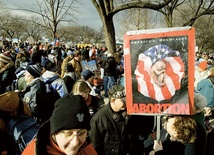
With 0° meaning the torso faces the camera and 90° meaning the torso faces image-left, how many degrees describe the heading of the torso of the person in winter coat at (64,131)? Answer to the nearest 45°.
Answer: approximately 315°

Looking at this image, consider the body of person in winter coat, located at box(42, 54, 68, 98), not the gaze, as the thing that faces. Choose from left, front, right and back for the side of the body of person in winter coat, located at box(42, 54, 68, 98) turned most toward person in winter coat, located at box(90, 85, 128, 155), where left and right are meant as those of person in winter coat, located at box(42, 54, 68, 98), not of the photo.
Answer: back

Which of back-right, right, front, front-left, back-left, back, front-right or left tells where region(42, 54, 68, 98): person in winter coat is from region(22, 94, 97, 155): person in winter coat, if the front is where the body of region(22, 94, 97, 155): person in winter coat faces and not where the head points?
back-left

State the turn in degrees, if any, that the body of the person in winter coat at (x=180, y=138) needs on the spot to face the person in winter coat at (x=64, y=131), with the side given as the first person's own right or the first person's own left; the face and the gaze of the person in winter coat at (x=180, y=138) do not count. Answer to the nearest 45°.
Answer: approximately 45° to the first person's own left

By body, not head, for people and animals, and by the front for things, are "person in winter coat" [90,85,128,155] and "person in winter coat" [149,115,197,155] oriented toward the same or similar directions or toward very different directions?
very different directions
